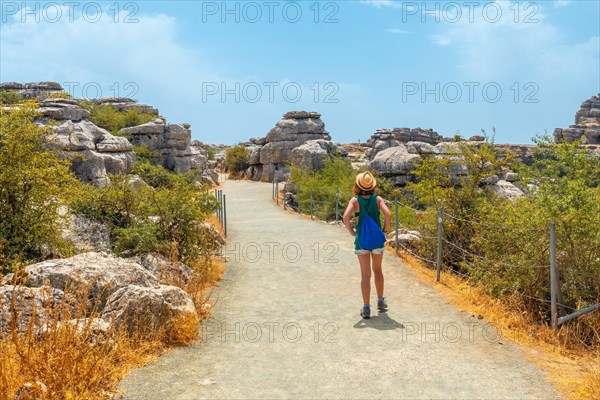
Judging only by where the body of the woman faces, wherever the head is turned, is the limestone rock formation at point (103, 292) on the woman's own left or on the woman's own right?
on the woman's own left

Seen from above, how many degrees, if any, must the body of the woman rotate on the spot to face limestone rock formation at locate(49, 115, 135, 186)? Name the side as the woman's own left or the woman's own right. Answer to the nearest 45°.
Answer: approximately 45° to the woman's own left

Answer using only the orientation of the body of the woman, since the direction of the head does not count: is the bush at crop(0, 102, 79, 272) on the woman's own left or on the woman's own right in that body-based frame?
on the woman's own left

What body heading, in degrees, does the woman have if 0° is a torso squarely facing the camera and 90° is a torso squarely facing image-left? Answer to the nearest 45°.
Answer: approximately 180°

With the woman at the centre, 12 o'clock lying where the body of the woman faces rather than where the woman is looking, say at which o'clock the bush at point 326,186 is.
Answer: The bush is roughly at 12 o'clock from the woman.

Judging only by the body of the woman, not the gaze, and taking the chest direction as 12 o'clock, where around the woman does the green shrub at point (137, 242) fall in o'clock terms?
The green shrub is roughly at 10 o'clock from the woman.

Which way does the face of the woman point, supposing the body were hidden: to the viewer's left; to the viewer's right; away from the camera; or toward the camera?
away from the camera

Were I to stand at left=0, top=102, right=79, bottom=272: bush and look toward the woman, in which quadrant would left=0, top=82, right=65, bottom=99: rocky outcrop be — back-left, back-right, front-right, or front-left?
back-left

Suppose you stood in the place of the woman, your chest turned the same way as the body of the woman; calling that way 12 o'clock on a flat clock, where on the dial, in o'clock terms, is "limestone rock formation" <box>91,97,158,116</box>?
The limestone rock formation is roughly at 11 o'clock from the woman.
